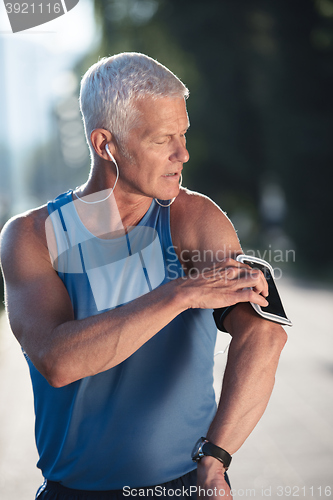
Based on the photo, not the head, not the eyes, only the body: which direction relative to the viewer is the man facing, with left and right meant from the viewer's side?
facing the viewer and to the right of the viewer
